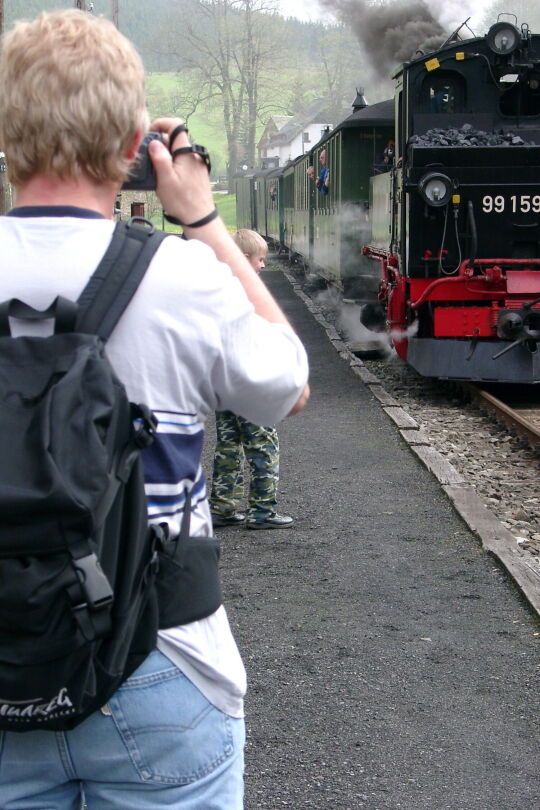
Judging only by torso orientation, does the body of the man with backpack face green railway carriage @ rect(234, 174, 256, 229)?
yes

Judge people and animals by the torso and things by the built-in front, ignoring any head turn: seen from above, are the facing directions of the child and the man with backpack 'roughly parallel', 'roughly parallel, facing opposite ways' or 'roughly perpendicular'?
roughly perpendicular

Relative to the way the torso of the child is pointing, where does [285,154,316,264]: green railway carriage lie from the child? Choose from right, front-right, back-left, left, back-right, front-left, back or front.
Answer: left

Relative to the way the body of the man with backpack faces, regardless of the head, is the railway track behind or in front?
in front

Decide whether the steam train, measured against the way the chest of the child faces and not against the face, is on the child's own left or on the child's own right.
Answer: on the child's own left

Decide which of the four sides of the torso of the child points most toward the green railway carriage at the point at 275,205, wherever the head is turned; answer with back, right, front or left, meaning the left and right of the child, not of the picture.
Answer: left

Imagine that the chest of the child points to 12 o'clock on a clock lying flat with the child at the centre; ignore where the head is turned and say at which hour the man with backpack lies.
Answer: The man with backpack is roughly at 3 o'clock from the child.

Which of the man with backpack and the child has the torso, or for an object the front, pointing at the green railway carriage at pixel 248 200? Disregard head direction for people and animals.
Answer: the man with backpack

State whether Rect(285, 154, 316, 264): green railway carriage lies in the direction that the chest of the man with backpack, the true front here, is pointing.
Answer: yes

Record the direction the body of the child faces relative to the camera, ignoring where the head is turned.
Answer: to the viewer's right

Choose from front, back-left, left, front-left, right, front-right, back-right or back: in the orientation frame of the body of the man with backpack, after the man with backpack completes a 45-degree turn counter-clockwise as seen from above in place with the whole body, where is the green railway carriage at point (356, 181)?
front-right

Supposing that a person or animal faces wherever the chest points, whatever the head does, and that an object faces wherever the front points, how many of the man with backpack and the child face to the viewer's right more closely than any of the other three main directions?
1

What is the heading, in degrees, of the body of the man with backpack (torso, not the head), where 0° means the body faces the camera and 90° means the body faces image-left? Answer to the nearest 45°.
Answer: approximately 180°

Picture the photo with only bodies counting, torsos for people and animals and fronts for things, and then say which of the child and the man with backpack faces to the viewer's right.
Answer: the child

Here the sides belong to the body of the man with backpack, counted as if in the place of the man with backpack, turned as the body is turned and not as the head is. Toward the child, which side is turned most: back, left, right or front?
front
